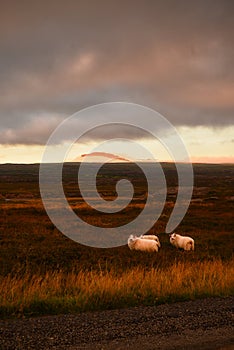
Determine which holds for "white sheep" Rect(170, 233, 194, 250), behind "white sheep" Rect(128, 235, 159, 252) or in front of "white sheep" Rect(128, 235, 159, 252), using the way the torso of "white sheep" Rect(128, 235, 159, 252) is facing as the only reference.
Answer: behind

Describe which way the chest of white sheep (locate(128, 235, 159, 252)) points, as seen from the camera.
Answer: to the viewer's left
